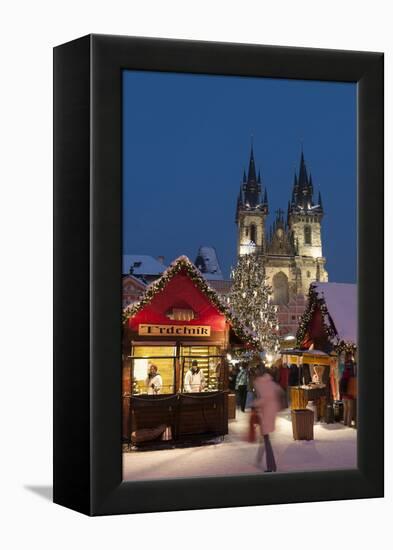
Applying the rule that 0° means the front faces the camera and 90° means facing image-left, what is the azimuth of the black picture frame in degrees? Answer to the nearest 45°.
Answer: approximately 315°
